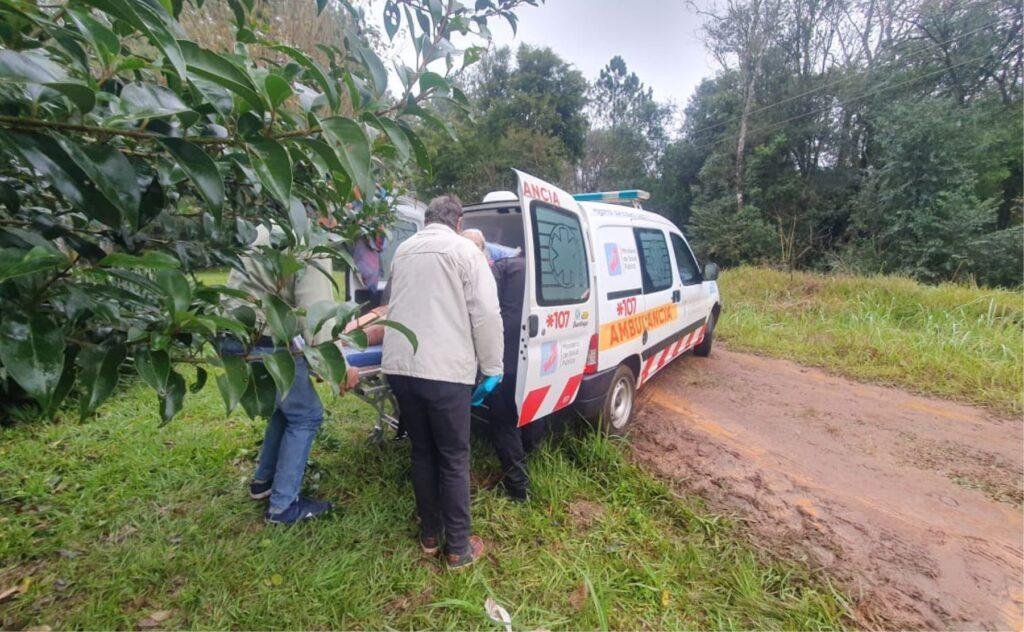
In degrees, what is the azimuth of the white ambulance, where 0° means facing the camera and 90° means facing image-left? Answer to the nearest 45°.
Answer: approximately 225°

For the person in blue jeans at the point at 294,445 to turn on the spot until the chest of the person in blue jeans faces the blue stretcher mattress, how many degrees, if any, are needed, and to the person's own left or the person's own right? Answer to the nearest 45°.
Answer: approximately 45° to the person's own left

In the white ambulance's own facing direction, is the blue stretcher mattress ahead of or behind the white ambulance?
behind

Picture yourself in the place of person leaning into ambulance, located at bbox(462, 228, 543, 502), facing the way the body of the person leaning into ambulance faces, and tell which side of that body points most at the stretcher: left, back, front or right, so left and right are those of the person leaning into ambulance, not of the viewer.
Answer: front

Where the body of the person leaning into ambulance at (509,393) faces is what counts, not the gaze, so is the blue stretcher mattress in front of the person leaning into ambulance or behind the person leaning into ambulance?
in front

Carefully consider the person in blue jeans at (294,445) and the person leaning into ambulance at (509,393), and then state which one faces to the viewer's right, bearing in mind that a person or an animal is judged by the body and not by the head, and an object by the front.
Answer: the person in blue jeans

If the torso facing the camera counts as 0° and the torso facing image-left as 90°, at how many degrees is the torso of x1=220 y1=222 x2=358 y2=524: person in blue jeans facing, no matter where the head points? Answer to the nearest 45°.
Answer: approximately 270°

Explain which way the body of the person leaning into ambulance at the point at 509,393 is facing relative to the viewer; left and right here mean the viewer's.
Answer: facing to the left of the viewer

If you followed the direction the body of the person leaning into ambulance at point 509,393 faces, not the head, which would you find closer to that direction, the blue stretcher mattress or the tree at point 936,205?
the blue stretcher mattress

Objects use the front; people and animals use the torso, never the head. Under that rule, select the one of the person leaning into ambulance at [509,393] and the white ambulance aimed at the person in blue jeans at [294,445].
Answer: the person leaning into ambulance

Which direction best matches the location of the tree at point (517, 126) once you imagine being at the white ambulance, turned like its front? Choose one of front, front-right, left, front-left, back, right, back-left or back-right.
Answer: front-left

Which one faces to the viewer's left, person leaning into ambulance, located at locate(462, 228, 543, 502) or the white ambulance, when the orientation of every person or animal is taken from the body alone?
the person leaning into ambulance

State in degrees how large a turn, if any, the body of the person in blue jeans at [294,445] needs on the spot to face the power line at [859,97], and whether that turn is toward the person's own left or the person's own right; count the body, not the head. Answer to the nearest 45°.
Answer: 0° — they already face it

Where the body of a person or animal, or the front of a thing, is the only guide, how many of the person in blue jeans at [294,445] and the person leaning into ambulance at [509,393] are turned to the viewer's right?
1
